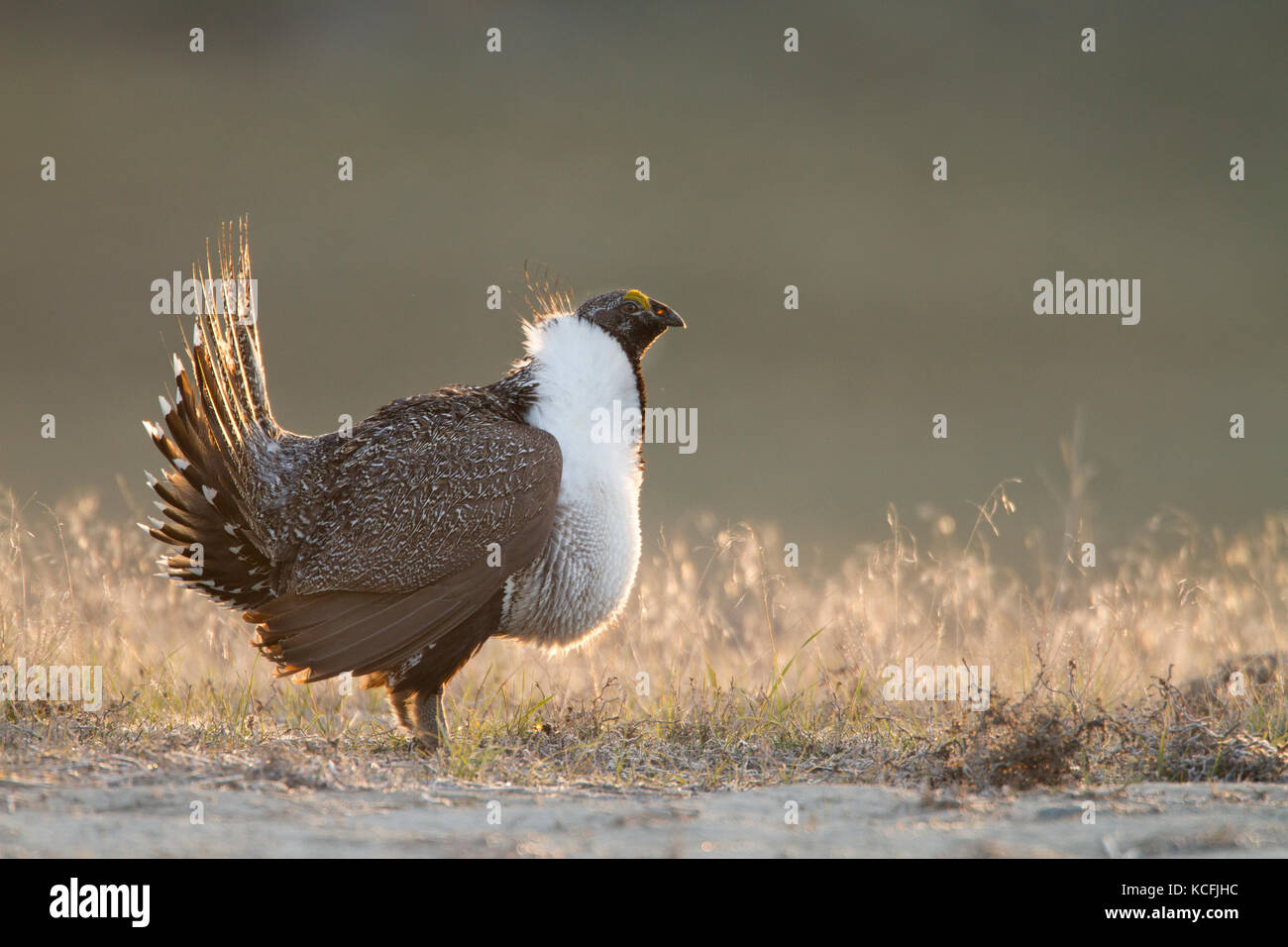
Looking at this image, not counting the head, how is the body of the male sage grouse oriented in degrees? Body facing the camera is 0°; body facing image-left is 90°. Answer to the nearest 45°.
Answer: approximately 270°
